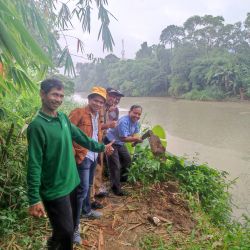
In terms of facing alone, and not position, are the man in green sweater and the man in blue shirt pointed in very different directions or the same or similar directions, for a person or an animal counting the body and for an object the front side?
same or similar directions

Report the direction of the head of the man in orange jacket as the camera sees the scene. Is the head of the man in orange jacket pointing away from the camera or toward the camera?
toward the camera

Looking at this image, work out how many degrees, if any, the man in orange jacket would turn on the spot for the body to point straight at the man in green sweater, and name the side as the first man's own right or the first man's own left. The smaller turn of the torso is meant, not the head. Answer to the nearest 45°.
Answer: approximately 45° to the first man's own right

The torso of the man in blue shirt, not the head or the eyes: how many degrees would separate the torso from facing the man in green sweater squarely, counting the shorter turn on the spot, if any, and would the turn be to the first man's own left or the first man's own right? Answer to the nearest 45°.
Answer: approximately 45° to the first man's own right

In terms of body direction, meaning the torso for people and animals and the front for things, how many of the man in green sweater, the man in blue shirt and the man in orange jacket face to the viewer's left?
0

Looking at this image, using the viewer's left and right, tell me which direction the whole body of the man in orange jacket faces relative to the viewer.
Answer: facing the viewer and to the right of the viewer

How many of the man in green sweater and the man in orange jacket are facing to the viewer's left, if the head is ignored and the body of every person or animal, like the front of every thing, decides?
0

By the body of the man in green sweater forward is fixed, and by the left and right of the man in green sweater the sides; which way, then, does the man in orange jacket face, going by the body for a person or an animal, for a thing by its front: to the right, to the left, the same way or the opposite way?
the same way

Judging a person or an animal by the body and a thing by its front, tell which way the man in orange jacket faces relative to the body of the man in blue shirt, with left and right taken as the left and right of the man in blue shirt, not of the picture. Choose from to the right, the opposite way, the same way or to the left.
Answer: the same way

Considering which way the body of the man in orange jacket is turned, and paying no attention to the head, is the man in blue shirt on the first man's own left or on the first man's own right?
on the first man's own left

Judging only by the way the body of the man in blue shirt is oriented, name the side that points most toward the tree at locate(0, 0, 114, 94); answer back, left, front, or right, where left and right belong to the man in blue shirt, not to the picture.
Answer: right
